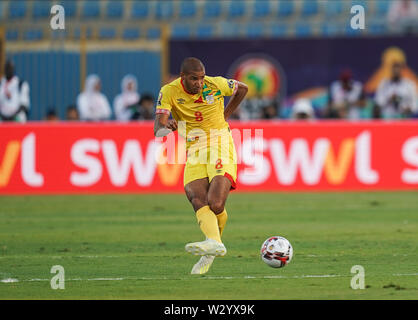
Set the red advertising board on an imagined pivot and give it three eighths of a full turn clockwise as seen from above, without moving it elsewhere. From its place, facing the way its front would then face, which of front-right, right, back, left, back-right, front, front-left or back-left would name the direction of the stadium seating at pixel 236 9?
front-right

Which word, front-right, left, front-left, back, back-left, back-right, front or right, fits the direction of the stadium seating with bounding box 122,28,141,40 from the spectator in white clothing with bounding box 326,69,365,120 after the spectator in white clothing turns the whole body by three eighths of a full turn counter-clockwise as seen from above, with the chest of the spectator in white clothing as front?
back-left

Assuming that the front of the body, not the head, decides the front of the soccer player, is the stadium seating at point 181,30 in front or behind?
behind

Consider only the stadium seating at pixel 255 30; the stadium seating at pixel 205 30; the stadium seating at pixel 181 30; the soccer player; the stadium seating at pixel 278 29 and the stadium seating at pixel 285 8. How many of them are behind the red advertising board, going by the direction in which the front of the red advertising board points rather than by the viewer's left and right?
5

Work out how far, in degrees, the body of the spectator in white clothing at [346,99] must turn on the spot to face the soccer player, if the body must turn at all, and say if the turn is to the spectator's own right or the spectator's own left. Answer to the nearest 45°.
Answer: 0° — they already face them

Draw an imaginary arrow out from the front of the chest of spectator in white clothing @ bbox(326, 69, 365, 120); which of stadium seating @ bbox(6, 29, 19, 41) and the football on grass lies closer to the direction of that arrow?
the football on grass

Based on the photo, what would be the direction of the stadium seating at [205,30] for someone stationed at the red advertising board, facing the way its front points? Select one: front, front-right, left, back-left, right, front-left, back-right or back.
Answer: back

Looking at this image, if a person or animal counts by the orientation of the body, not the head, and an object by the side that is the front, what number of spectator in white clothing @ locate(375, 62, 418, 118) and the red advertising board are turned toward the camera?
2

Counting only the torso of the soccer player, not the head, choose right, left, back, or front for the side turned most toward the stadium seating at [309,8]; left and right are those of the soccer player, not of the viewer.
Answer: back

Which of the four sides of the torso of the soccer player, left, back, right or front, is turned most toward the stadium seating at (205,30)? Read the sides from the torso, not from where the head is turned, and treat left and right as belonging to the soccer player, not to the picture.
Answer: back
